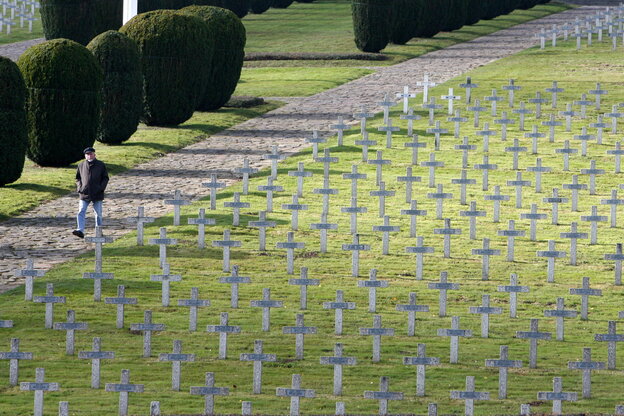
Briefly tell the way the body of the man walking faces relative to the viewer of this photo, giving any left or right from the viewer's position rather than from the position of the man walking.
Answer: facing the viewer and to the left of the viewer

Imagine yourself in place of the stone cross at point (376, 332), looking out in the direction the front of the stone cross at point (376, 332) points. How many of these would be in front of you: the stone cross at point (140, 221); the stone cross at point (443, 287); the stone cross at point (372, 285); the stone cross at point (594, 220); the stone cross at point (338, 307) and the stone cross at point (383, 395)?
1

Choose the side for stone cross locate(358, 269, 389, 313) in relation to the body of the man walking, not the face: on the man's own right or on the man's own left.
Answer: on the man's own left

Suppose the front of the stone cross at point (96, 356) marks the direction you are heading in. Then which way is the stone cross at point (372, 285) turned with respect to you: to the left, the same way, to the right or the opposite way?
the same way

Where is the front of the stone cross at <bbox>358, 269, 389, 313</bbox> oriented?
toward the camera

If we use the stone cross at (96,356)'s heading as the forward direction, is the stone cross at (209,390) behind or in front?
in front

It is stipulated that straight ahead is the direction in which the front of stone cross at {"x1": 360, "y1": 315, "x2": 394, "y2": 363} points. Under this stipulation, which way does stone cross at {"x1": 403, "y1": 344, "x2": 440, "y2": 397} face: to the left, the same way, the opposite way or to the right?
the same way

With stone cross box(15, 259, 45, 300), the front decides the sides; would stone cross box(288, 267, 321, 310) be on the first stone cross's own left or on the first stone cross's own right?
on the first stone cross's own left

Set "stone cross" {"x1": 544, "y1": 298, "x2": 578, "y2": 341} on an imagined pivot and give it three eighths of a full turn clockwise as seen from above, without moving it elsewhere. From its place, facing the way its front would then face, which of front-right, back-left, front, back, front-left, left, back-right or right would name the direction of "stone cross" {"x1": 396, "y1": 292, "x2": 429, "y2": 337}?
front-left

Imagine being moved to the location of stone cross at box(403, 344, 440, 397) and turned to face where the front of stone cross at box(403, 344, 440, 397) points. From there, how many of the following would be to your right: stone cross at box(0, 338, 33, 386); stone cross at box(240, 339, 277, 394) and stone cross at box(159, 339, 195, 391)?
3

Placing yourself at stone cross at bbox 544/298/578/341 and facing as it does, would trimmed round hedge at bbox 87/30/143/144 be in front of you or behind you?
behind

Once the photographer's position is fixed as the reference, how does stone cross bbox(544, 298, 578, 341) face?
facing the viewer

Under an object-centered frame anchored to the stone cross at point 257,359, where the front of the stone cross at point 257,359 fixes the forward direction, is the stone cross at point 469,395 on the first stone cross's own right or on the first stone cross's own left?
on the first stone cross's own left

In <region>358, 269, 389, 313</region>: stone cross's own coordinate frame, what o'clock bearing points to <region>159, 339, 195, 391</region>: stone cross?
<region>159, 339, 195, 391</region>: stone cross is roughly at 1 o'clock from <region>358, 269, 389, 313</region>: stone cross.

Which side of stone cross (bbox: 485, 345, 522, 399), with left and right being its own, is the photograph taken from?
front

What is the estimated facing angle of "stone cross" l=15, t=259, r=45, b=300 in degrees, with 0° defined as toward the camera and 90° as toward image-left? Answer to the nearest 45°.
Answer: approximately 0°

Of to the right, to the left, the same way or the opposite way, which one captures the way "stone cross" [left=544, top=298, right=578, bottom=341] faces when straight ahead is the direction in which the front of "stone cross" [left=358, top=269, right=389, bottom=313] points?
the same way

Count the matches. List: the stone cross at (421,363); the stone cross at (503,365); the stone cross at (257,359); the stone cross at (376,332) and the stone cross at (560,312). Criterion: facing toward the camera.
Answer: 5
